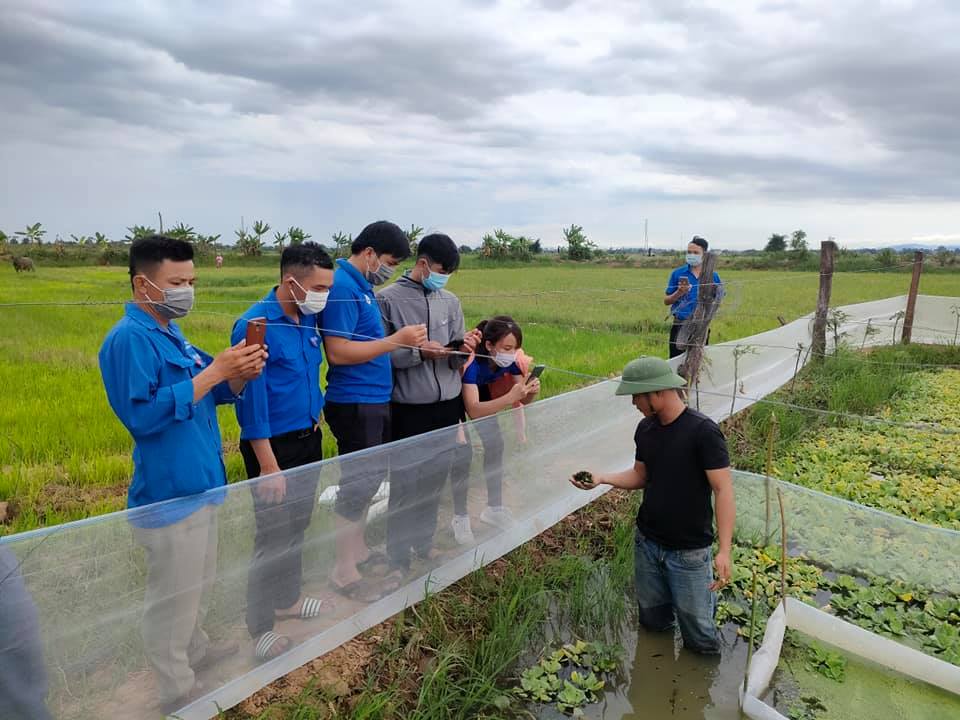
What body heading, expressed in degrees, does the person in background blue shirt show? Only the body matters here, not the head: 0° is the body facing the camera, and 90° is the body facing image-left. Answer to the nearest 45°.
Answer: approximately 0°

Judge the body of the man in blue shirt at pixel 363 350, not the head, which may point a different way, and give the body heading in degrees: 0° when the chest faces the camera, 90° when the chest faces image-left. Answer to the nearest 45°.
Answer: approximately 270°

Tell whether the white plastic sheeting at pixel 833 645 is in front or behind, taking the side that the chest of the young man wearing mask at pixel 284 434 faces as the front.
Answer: in front

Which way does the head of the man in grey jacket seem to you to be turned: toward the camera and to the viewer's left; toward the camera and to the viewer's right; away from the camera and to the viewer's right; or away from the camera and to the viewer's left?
toward the camera and to the viewer's right

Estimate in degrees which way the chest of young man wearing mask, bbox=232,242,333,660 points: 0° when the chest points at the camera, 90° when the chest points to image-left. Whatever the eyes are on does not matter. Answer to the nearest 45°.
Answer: approximately 315°

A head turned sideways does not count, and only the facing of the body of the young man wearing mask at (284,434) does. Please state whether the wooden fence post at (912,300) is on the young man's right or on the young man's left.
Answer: on the young man's left

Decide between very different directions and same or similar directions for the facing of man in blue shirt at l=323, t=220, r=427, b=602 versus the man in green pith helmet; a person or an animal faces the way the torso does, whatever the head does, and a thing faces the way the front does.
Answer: very different directions

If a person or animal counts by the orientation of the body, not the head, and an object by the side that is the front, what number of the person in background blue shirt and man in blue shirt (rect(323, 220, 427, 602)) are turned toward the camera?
1

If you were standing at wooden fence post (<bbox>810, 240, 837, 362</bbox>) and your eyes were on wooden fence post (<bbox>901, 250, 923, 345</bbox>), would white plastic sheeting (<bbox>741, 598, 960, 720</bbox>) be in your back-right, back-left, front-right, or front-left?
back-right

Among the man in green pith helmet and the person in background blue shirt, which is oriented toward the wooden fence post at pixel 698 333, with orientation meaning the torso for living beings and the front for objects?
the person in background blue shirt

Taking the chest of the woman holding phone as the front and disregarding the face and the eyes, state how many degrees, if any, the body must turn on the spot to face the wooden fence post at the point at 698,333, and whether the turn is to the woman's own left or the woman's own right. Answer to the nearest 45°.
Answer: approximately 90° to the woman's own left
